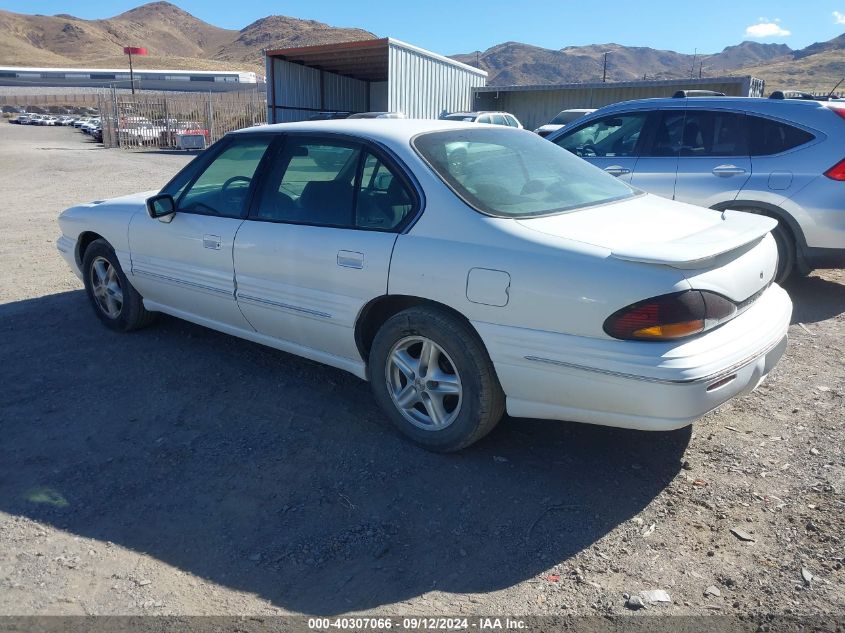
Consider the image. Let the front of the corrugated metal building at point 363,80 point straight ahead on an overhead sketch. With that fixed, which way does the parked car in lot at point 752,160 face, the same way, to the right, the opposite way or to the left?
to the right

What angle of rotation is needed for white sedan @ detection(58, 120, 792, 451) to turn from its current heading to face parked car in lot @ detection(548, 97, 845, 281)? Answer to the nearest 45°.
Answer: approximately 90° to its right

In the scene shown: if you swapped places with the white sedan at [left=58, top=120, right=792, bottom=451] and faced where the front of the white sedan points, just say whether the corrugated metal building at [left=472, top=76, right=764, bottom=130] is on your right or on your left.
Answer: on your right

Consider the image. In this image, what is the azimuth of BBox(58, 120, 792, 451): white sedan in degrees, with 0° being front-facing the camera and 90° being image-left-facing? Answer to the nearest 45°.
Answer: approximately 135°

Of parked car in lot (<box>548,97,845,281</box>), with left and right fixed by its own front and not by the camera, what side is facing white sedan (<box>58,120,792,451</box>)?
left

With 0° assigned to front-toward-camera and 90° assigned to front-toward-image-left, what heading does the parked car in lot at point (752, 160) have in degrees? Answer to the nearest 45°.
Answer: approximately 90°

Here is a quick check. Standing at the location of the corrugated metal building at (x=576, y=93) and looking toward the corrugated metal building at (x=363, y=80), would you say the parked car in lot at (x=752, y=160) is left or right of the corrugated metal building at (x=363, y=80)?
left
